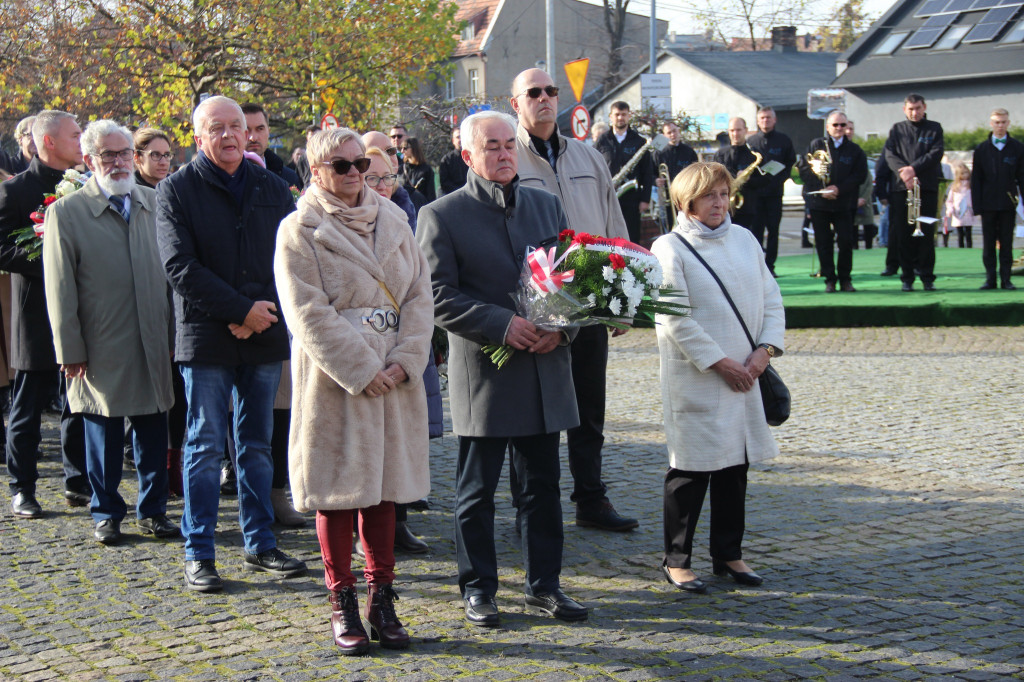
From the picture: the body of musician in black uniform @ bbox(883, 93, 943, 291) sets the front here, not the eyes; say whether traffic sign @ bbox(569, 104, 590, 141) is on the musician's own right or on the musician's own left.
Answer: on the musician's own right

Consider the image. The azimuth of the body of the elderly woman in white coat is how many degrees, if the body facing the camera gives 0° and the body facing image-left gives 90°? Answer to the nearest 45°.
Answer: approximately 315°

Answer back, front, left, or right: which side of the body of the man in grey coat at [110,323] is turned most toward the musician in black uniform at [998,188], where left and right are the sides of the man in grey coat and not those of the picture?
left

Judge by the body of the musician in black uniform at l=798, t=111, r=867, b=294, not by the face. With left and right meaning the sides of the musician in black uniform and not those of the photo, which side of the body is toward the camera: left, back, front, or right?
front

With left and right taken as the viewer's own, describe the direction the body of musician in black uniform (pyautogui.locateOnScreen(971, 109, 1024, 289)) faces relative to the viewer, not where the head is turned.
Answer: facing the viewer

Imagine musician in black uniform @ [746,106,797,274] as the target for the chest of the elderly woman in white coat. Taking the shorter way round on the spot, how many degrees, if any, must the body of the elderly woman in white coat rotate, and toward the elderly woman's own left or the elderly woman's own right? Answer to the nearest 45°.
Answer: approximately 135° to the elderly woman's own left

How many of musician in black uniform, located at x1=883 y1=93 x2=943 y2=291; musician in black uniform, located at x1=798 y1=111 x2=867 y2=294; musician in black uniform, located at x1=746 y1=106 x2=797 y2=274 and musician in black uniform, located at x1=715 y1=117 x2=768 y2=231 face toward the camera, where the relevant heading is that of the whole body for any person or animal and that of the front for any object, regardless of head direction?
4

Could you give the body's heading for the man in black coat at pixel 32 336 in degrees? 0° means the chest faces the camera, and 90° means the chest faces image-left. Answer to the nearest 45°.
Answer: approximately 315°

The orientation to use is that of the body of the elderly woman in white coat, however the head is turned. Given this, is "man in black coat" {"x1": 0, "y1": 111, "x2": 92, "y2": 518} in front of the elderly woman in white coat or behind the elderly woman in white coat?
behind

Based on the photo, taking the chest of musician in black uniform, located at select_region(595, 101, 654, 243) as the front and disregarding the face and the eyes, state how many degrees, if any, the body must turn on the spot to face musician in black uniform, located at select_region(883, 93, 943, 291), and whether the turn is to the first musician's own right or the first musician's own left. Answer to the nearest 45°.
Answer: approximately 90° to the first musician's own left

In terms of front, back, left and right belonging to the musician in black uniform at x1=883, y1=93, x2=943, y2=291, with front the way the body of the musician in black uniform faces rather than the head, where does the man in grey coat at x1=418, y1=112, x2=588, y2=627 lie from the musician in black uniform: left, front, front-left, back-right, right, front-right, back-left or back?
front

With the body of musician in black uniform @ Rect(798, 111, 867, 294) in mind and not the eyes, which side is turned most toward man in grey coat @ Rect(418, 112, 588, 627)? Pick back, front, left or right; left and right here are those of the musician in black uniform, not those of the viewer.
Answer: front

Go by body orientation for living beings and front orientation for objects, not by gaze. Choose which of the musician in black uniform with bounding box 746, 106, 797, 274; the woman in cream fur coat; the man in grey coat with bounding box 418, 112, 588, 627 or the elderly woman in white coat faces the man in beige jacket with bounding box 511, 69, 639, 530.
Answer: the musician in black uniform

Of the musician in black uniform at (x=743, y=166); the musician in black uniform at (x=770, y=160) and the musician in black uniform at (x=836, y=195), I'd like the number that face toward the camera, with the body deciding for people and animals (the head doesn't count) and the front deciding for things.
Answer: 3

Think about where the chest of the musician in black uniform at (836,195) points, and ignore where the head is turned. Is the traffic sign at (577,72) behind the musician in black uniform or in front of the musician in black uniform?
behind

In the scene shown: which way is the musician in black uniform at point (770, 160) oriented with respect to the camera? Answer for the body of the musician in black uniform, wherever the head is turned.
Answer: toward the camera
